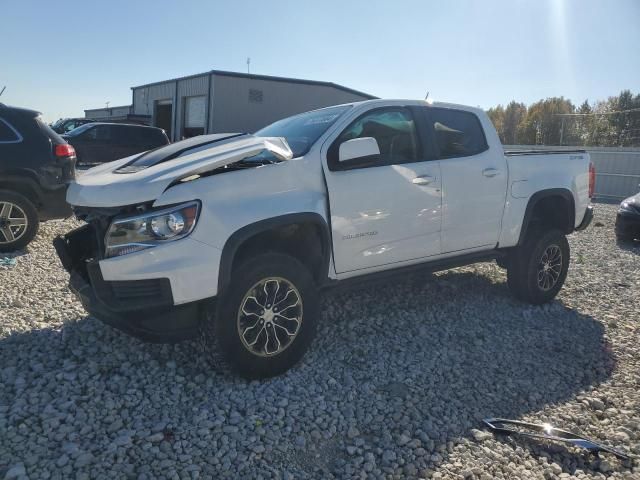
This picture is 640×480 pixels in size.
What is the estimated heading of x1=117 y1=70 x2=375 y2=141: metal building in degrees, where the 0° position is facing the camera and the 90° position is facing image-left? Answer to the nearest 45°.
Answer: approximately 45°

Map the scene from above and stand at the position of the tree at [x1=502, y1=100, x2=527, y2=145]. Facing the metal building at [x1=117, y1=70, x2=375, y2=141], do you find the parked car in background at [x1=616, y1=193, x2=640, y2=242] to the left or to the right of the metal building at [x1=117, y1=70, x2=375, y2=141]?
left

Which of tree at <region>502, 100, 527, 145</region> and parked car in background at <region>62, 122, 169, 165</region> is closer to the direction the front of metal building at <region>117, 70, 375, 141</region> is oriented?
the parked car in background

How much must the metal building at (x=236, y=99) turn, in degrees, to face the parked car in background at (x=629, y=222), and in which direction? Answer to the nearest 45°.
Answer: approximately 45° to its left

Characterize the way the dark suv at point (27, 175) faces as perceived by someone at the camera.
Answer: facing to the left of the viewer

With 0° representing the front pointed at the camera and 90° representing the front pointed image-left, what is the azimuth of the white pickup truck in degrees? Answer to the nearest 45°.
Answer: approximately 45°
